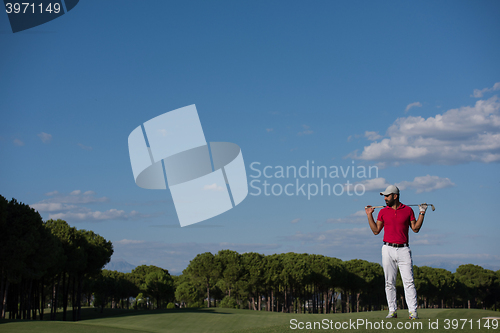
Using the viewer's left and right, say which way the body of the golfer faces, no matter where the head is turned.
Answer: facing the viewer

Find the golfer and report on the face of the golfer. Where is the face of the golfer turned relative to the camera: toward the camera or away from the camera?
toward the camera
